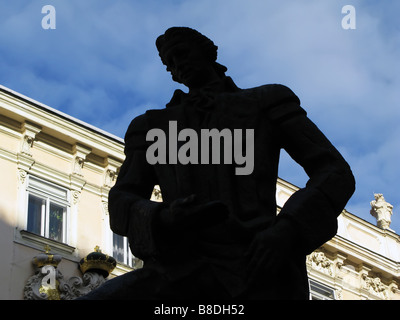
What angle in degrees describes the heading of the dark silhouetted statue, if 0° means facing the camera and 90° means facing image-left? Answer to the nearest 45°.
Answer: approximately 45°

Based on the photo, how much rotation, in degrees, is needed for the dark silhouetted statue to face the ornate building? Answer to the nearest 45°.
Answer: approximately 135° to its right

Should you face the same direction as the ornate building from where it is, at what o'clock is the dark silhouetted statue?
The dark silhouetted statue is roughly at 1 o'clock from the ornate building.

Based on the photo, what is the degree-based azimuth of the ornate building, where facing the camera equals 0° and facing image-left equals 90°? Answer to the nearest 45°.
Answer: approximately 315°
